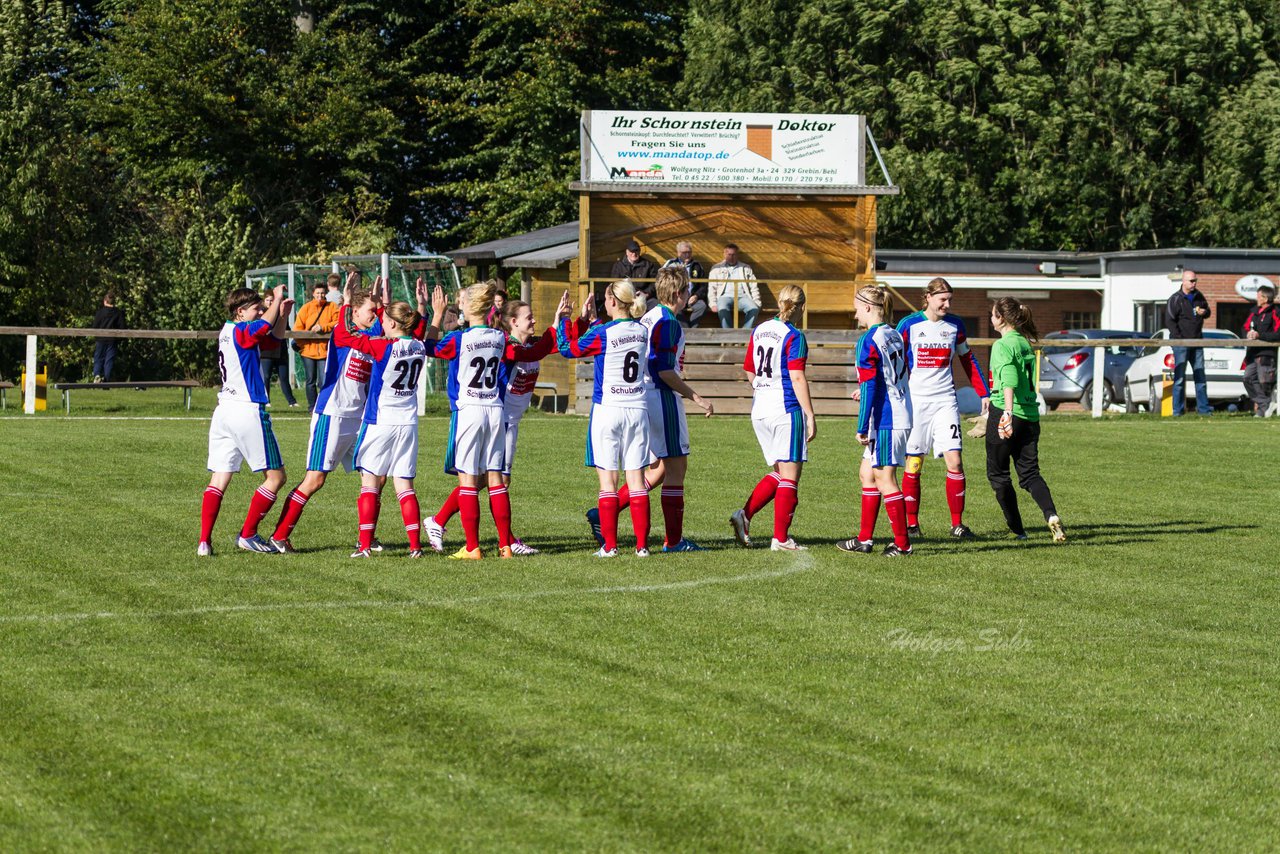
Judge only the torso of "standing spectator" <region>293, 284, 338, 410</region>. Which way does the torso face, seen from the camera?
toward the camera

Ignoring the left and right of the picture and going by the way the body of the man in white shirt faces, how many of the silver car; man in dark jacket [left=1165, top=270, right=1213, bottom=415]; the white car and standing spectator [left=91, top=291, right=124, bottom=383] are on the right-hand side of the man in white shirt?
1

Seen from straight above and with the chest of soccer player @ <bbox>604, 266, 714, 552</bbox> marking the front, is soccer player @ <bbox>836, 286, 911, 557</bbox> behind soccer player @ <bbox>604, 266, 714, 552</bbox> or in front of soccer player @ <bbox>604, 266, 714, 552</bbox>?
in front

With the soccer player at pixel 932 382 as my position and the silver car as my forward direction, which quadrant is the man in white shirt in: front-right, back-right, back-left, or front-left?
front-left

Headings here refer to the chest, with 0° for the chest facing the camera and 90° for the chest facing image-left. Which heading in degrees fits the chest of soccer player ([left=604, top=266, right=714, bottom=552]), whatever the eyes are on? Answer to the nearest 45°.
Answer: approximately 270°

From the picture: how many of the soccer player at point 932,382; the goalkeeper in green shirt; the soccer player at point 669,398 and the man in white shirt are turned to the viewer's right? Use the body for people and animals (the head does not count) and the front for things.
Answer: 1

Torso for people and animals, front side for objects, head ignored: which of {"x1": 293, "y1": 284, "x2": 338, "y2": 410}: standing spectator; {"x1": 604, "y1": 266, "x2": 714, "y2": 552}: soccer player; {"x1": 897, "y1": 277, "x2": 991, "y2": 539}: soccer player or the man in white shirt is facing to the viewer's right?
{"x1": 604, "y1": 266, "x2": 714, "y2": 552}: soccer player

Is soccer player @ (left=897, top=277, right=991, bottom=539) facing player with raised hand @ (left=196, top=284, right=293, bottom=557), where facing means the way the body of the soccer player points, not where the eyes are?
no

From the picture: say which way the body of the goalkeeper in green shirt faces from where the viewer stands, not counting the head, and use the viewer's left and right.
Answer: facing away from the viewer and to the left of the viewer

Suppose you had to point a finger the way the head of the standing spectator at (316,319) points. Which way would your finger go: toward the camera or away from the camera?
toward the camera

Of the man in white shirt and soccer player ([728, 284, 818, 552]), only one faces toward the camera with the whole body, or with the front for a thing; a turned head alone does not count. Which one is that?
the man in white shirt

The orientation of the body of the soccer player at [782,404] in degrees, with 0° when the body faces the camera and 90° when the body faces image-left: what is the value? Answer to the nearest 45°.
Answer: approximately 225°

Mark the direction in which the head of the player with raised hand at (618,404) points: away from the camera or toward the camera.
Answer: away from the camera
